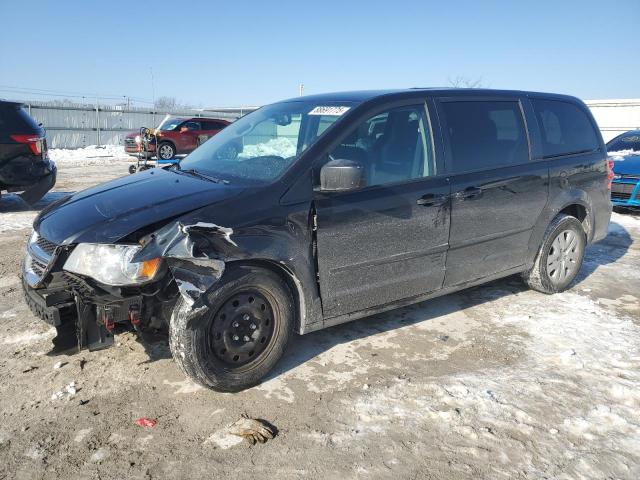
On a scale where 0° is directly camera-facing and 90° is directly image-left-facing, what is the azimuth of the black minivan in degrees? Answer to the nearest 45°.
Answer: approximately 45°

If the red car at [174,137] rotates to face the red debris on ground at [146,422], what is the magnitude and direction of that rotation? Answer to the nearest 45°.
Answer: approximately 45° to its left

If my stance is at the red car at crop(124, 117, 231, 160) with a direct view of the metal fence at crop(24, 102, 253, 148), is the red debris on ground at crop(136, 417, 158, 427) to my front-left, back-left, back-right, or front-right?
back-left

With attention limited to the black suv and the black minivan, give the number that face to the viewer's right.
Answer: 0

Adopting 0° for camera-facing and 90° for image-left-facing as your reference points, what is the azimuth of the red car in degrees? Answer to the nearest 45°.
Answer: approximately 45°

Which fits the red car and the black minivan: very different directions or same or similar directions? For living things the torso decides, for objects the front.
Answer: same or similar directions

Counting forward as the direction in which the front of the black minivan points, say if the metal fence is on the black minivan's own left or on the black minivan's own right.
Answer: on the black minivan's own right

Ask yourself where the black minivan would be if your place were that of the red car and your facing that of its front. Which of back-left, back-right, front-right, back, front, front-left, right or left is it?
front-left

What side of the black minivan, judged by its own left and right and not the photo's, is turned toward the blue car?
back

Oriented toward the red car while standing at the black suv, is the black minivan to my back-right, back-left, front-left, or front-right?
back-right
